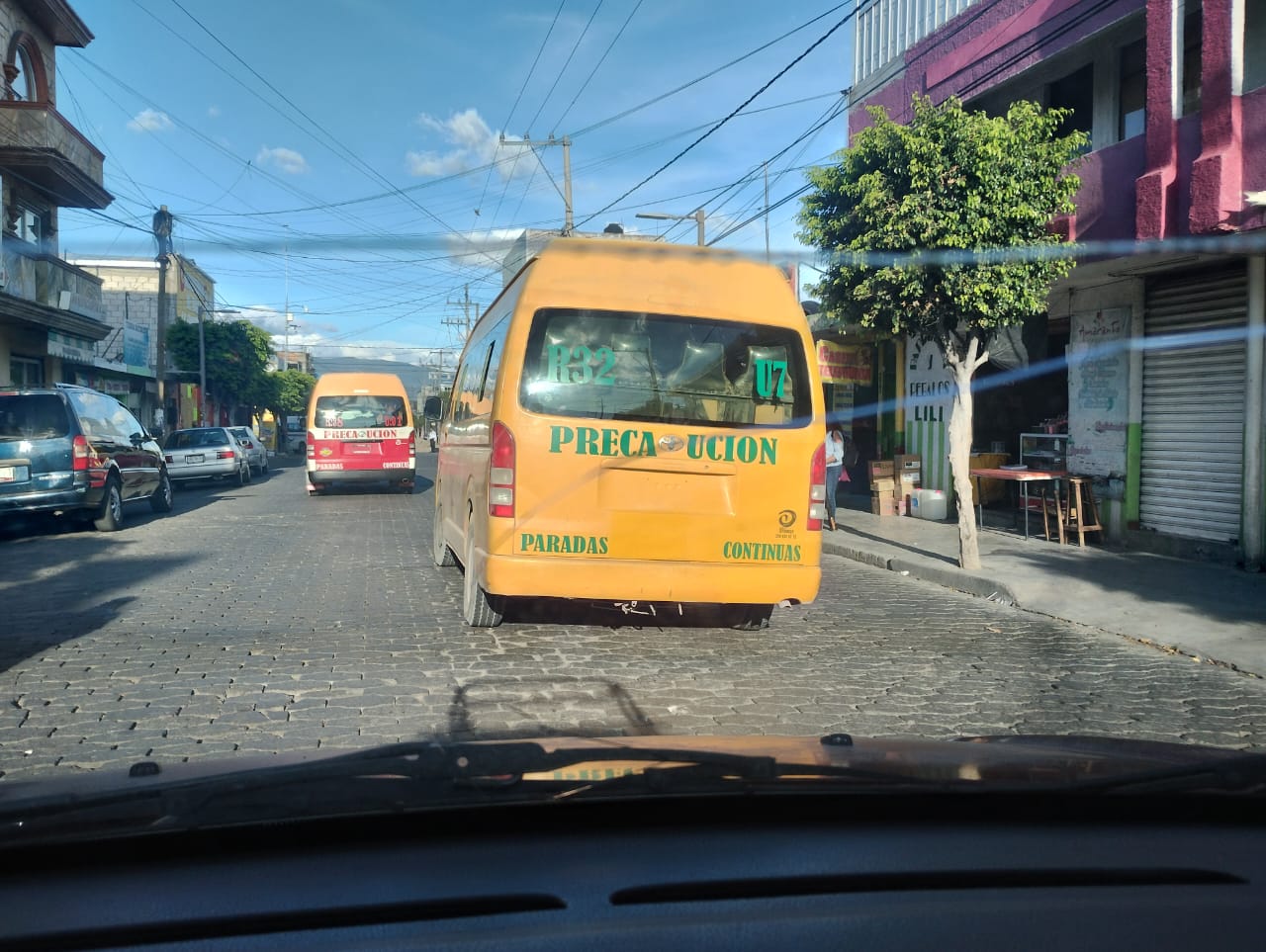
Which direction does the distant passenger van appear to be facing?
away from the camera

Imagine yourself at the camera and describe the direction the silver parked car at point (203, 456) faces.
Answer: facing away from the viewer and to the right of the viewer

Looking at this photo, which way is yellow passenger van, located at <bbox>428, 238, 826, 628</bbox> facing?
away from the camera

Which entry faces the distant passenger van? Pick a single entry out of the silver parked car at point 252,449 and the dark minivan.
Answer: the dark minivan

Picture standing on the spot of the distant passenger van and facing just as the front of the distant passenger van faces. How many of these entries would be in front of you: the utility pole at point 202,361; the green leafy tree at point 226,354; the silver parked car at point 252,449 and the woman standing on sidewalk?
3

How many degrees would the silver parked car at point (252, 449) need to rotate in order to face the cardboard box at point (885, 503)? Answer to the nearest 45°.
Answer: approximately 90° to its right

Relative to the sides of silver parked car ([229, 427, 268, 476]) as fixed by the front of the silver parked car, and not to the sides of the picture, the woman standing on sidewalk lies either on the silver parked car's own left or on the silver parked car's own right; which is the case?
on the silver parked car's own right

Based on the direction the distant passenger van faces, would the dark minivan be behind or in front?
behind

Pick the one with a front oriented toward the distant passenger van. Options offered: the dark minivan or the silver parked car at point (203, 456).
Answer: the dark minivan

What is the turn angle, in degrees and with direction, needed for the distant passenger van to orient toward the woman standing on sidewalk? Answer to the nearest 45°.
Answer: approximately 135° to its right
